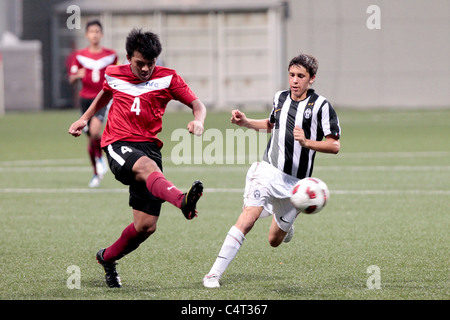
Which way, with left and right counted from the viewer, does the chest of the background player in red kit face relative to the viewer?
facing the viewer

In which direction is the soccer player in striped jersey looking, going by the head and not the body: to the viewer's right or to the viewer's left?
to the viewer's left

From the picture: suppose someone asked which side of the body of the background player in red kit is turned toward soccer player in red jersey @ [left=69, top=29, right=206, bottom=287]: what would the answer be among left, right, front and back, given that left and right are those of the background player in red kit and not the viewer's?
front

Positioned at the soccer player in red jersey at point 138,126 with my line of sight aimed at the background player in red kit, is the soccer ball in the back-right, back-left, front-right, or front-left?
back-right

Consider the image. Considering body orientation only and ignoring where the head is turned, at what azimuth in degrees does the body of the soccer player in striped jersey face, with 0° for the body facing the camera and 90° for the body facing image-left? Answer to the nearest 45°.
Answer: approximately 45°

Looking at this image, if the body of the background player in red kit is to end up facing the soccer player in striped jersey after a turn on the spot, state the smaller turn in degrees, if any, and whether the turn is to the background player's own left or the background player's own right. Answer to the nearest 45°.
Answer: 0° — they already face them

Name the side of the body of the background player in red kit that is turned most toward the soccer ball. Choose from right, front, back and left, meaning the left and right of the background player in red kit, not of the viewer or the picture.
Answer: front

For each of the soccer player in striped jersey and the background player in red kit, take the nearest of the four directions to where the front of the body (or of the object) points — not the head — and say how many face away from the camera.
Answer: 0

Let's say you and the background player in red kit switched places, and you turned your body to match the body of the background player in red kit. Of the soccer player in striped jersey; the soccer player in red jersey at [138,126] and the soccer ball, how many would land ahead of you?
3
